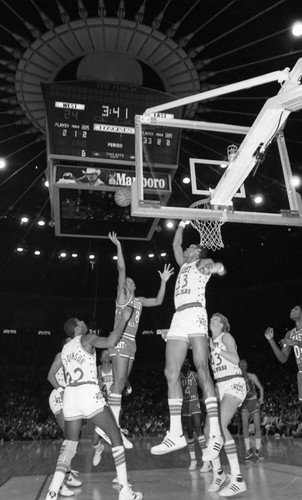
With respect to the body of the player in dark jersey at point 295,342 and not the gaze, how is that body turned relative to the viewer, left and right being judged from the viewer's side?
facing the viewer and to the left of the viewer

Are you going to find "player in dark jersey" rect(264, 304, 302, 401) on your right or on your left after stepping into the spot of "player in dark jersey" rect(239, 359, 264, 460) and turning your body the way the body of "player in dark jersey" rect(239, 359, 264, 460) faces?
on your left

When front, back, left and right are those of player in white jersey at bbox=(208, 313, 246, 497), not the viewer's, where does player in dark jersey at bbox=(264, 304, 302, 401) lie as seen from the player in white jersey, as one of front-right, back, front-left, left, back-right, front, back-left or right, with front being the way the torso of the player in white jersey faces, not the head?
back

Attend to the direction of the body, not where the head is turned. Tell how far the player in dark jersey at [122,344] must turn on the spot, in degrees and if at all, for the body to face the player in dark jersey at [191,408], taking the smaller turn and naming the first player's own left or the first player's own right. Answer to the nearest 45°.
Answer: approximately 90° to the first player's own left

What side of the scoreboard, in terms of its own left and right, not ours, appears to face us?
front

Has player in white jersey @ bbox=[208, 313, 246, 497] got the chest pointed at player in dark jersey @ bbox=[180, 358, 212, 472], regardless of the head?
no
